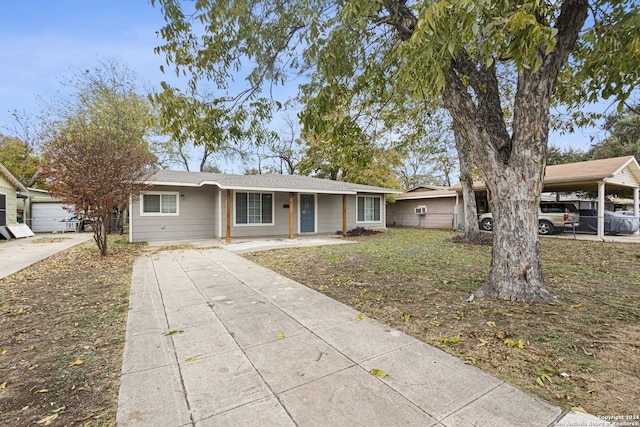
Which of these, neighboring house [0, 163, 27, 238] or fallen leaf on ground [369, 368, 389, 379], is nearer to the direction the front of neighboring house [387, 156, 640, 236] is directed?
the fallen leaf on ground

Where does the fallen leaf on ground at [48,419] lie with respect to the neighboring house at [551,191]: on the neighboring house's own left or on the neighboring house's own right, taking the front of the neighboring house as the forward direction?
on the neighboring house's own right

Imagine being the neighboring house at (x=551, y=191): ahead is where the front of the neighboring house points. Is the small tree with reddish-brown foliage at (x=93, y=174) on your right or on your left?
on your right

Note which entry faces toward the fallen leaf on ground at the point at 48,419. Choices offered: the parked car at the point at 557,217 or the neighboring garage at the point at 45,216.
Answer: the neighboring garage

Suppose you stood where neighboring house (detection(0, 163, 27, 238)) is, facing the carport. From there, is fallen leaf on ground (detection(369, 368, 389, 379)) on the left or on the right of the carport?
right

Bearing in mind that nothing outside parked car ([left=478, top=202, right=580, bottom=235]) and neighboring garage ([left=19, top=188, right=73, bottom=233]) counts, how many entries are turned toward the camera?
1

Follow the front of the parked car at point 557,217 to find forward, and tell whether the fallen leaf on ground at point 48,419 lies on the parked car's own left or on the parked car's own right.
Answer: on the parked car's own left

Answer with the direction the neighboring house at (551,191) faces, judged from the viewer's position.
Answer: facing the viewer and to the right of the viewer

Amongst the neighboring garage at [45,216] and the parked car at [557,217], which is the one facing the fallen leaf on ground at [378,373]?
the neighboring garage

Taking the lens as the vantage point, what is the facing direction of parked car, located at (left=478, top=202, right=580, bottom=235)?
facing away from the viewer and to the left of the viewer

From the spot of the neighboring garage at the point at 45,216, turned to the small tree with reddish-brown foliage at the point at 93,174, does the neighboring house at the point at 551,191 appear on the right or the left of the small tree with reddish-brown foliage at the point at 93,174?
left

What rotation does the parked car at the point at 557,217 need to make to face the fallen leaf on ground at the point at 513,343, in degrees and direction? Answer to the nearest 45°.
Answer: approximately 135° to its left

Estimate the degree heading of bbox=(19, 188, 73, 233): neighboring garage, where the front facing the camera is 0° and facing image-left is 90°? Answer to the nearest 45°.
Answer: approximately 0°
